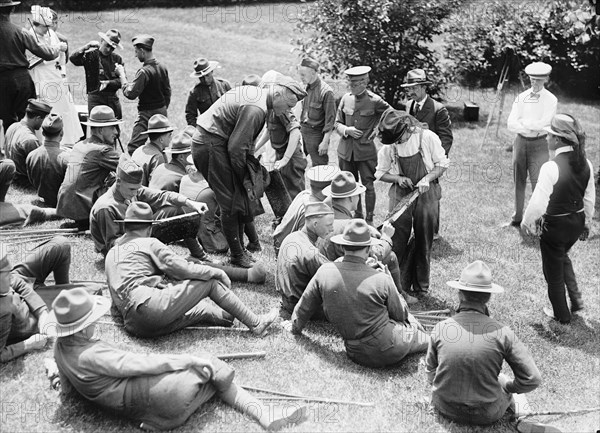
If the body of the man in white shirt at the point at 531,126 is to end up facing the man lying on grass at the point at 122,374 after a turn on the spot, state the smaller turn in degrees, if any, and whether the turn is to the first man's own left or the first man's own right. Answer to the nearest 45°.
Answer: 0° — they already face them

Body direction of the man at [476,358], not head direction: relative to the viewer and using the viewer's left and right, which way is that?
facing away from the viewer

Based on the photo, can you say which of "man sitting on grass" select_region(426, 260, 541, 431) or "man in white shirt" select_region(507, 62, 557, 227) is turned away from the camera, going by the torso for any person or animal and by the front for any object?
the man sitting on grass

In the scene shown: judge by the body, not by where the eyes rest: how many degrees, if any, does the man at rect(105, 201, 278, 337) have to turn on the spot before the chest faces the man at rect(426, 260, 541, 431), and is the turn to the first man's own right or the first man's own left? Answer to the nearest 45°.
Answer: approximately 90° to the first man's own right

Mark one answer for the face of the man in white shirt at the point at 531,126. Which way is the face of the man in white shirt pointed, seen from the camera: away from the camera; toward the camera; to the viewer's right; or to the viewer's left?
toward the camera

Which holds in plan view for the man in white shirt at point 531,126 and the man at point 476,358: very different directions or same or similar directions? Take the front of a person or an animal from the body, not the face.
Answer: very different directions

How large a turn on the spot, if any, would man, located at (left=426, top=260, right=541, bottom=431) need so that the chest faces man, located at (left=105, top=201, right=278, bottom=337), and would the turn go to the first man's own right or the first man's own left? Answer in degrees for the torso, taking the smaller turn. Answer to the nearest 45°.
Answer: approximately 90° to the first man's own left

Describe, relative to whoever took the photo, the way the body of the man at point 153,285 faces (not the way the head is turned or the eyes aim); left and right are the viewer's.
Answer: facing away from the viewer and to the right of the viewer

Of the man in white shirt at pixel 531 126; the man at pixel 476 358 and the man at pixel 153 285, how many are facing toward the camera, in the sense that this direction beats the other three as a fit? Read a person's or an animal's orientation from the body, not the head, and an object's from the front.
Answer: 1

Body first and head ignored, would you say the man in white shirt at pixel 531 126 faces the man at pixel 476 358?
yes

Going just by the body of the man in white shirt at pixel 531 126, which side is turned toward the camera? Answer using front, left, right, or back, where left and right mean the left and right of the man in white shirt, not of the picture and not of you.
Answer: front

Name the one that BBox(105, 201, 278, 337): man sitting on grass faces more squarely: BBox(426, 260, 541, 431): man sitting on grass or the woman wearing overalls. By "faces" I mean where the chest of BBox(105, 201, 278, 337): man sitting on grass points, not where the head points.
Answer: the woman wearing overalls
